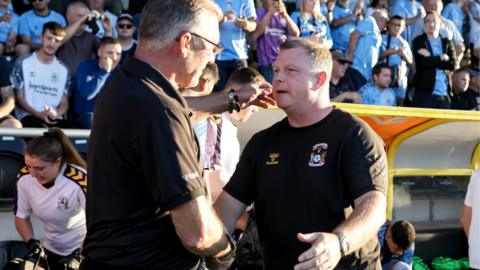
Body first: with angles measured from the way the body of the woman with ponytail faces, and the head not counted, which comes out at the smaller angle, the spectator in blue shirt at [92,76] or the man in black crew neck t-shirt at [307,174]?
the man in black crew neck t-shirt

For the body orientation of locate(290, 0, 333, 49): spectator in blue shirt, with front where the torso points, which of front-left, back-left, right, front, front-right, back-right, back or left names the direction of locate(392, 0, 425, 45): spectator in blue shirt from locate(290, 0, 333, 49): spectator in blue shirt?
back-left

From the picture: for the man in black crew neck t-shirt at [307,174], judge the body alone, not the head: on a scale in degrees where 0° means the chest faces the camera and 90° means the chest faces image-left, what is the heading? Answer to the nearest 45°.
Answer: approximately 45°

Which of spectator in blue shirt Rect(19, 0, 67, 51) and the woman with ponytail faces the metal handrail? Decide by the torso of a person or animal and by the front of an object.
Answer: the spectator in blue shirt

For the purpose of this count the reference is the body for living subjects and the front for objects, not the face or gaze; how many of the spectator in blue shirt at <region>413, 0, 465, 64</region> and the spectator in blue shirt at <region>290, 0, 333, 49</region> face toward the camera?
2

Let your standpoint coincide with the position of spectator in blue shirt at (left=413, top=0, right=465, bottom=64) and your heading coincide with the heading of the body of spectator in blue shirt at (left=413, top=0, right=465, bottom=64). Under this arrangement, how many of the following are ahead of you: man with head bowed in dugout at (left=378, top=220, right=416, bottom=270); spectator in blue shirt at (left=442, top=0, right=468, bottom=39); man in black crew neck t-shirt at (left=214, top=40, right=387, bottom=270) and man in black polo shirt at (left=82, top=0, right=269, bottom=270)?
3

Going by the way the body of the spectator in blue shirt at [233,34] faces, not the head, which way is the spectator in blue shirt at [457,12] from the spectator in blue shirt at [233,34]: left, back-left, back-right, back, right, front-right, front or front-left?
back-left
